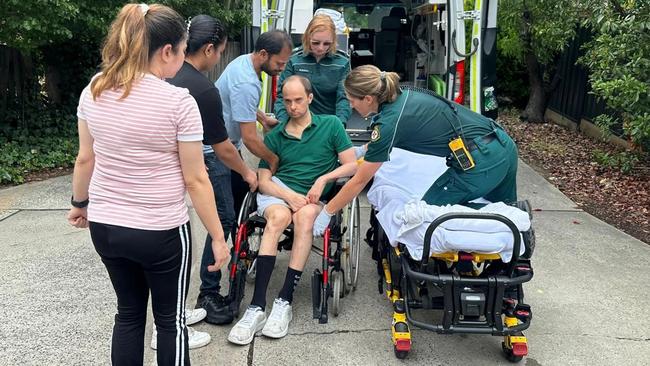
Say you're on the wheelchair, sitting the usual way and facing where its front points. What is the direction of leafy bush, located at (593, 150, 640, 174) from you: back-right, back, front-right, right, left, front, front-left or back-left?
back-left

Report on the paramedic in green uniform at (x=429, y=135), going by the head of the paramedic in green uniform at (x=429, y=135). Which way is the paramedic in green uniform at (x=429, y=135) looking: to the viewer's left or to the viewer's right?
to the viewer's left

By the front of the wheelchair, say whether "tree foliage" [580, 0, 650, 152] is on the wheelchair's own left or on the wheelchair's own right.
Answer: on the wheelchair's own left

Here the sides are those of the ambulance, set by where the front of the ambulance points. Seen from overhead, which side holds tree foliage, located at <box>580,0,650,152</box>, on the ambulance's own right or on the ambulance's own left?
on the ambulance's own right

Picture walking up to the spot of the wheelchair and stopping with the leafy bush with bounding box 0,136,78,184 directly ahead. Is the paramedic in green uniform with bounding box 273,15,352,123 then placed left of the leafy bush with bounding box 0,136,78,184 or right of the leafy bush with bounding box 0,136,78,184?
right

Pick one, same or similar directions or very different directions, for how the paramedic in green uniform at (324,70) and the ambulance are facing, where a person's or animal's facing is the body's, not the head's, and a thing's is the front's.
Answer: very different directions

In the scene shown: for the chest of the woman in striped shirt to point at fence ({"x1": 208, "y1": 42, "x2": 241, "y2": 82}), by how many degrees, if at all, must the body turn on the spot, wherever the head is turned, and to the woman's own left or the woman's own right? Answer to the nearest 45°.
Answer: approximately 45° to the woman's own left

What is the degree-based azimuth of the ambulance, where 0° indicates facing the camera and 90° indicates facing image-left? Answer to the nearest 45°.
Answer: approximately 180°

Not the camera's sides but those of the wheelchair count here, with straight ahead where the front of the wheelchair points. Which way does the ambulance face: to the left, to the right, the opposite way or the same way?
the opposite way
